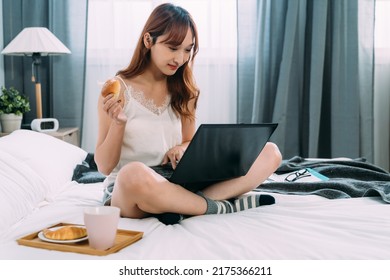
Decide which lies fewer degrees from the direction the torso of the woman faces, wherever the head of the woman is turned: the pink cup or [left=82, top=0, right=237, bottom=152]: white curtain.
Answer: the pink cup

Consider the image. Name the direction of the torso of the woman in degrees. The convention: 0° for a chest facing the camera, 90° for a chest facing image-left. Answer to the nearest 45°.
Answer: approximately 315°

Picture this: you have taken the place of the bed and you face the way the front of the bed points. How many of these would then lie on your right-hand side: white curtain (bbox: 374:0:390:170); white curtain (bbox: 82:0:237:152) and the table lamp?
0

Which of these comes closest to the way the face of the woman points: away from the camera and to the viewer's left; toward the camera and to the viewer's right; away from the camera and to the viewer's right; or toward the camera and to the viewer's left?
toward the camera and to the viewer's right

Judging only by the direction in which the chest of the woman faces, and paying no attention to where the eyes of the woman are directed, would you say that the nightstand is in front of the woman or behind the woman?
behind

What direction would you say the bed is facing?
to the viewer's right

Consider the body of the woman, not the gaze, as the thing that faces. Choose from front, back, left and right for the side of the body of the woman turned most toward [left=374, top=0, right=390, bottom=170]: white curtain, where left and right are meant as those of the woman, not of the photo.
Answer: left

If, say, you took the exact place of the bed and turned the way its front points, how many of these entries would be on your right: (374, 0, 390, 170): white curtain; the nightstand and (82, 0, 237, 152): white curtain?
0
